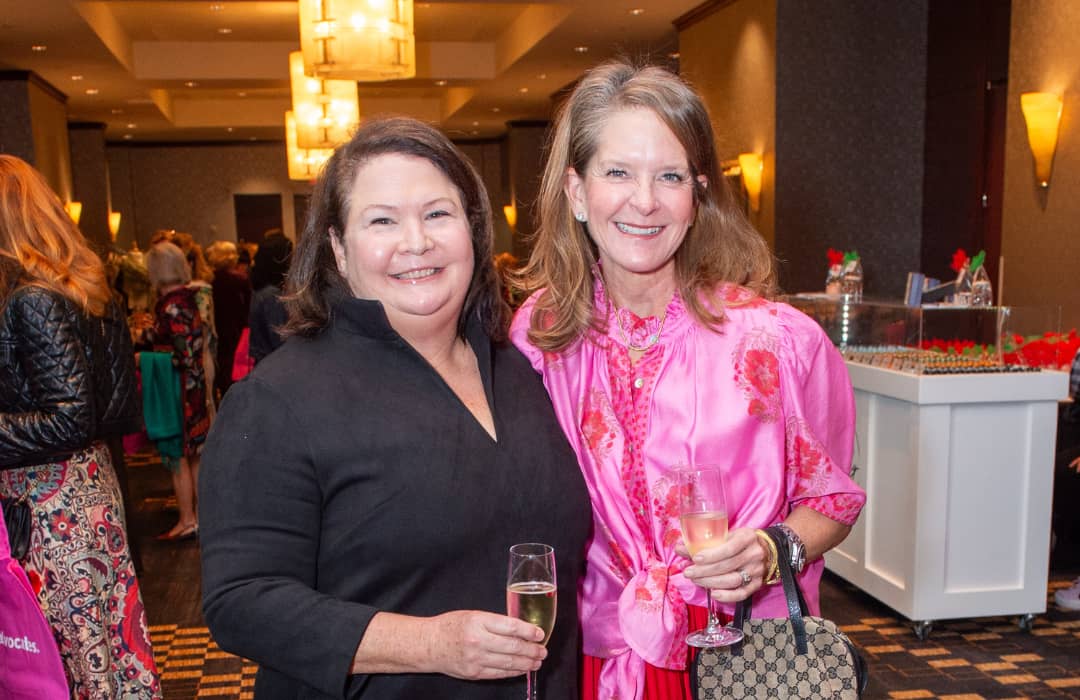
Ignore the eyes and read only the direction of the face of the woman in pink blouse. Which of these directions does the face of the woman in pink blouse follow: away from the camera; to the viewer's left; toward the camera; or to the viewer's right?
toward the camera

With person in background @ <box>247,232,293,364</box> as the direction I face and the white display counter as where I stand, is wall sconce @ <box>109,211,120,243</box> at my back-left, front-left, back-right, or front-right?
front-right

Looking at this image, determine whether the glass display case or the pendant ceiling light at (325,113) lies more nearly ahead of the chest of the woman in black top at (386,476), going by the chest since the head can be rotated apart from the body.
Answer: the glass display case

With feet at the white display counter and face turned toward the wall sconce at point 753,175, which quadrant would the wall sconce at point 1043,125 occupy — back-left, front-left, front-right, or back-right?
front-right

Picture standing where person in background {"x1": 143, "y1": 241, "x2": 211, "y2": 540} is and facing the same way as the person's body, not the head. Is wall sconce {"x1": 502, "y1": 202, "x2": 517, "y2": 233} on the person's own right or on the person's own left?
on the person's own right

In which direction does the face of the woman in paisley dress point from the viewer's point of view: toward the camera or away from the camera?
away from the camera

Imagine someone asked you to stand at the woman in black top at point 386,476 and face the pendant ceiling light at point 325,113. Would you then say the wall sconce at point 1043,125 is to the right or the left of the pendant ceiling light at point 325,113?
right

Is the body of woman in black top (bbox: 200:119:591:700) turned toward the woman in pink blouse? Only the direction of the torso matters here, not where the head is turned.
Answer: no

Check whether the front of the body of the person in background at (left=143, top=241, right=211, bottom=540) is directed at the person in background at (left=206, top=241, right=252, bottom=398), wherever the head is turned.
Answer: no

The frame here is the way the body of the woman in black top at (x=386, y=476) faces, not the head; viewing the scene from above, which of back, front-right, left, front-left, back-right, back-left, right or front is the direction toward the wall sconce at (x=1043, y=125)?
left

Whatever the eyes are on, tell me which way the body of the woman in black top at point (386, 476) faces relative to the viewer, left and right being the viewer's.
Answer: facing the viewer and to the right of the viewer
